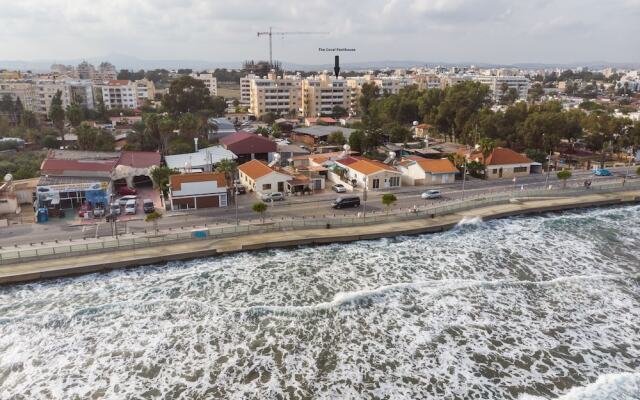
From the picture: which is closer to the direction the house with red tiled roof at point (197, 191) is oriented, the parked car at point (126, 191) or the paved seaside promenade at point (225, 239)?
the paved seaside promenade

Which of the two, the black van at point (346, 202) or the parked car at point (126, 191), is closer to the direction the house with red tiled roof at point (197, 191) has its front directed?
the black van

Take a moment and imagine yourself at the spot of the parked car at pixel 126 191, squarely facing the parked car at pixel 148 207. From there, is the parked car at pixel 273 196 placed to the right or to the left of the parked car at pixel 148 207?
left

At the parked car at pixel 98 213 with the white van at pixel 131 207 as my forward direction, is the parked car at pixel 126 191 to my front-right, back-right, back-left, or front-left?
front-left

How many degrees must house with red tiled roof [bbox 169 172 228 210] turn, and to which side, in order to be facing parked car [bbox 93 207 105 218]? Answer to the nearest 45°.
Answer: approximately 90° to its right

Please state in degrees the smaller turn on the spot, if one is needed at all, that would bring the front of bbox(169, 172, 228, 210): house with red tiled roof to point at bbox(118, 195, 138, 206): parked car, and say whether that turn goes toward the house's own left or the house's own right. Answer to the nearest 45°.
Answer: approximately 90° to the house's own right

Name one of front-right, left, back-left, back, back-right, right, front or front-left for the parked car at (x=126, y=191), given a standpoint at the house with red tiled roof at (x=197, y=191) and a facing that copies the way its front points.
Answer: back-right

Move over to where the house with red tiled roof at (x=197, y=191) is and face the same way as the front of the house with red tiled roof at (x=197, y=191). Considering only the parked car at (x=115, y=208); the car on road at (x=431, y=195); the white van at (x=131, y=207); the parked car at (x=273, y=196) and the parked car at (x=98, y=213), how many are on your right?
3

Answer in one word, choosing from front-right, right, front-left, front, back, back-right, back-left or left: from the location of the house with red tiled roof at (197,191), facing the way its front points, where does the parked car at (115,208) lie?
right

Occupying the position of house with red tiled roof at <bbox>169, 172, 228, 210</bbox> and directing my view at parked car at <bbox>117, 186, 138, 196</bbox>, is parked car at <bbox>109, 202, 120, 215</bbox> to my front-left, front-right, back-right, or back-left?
front-left

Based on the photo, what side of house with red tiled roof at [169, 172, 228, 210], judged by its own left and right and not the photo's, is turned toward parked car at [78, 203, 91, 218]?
right

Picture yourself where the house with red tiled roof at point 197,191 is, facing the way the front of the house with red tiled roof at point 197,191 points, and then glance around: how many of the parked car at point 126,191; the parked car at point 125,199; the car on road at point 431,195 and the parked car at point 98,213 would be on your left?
1

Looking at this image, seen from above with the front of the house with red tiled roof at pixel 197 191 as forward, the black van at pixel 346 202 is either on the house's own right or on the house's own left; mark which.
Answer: on the house's own left

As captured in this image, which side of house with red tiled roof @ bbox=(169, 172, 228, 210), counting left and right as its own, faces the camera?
front

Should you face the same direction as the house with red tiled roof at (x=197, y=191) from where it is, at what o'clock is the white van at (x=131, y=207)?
The white van is roughly at 3 o'clock from the house with red tiled roof.

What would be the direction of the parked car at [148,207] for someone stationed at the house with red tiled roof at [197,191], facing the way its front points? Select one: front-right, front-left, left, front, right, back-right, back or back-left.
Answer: right

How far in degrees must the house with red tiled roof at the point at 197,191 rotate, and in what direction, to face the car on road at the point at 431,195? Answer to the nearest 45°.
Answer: approximately 90° to its left
